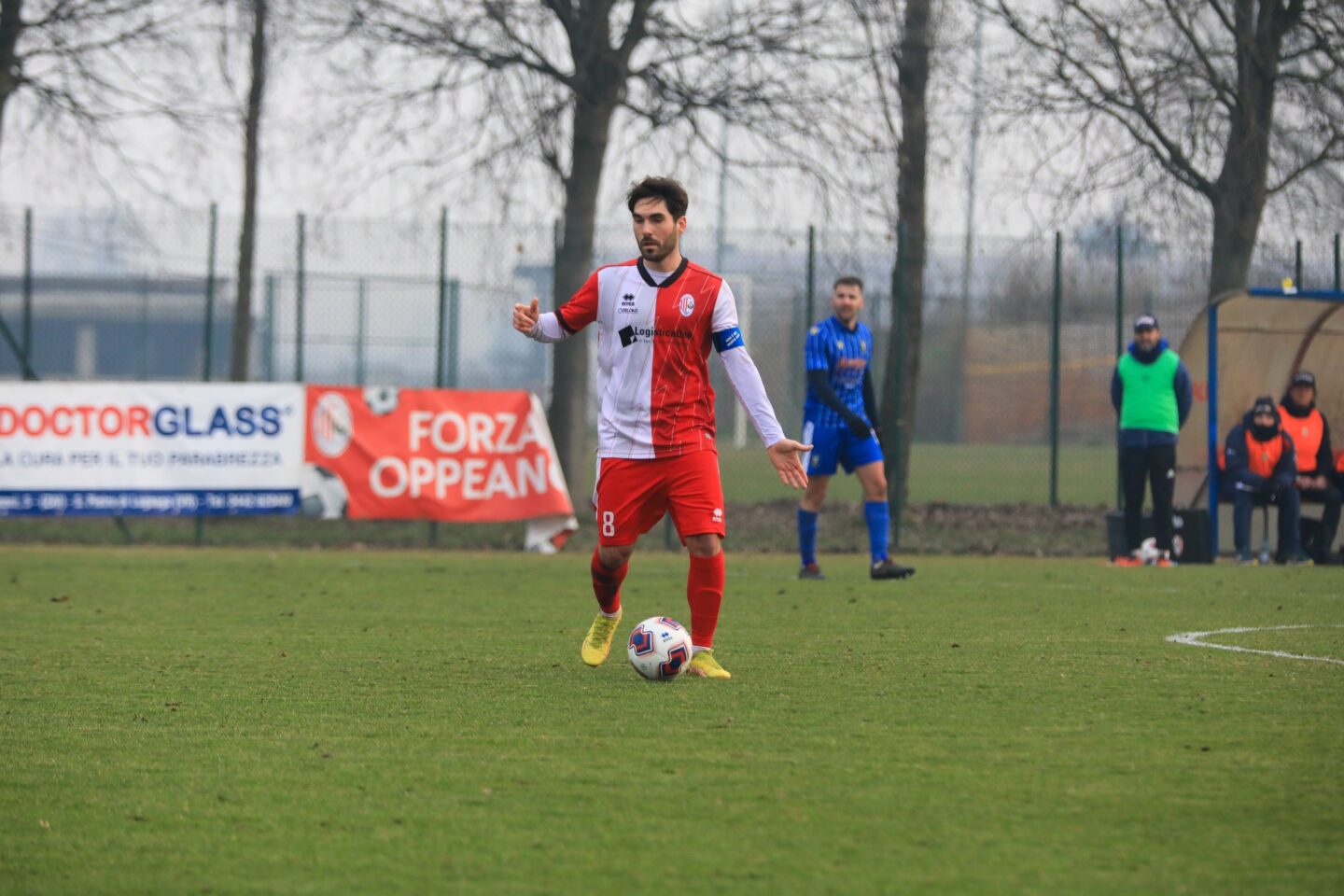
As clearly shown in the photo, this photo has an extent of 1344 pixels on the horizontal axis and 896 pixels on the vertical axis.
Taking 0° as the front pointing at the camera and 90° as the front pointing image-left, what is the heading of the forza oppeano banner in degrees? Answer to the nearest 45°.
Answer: approximately 0°

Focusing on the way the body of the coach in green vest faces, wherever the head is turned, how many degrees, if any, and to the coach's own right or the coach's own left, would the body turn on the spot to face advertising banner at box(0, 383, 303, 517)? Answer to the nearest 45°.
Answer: approximately 90° to the coach's own right

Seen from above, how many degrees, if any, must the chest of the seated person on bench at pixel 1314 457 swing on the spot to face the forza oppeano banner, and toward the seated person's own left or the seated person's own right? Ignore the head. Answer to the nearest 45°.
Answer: approximately 90° to the seated person's own right

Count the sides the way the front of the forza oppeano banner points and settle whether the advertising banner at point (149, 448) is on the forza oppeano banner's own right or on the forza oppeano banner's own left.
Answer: on the forza oppeano banner's own right

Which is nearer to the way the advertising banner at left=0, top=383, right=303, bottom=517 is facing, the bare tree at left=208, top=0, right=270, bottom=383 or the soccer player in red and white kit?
the soccer player in red and white kit

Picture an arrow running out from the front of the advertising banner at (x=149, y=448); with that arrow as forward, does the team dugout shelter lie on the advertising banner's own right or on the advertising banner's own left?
on the advertising banner's own left

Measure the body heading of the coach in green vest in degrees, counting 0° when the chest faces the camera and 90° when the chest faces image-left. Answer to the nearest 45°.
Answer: approximately 0°
